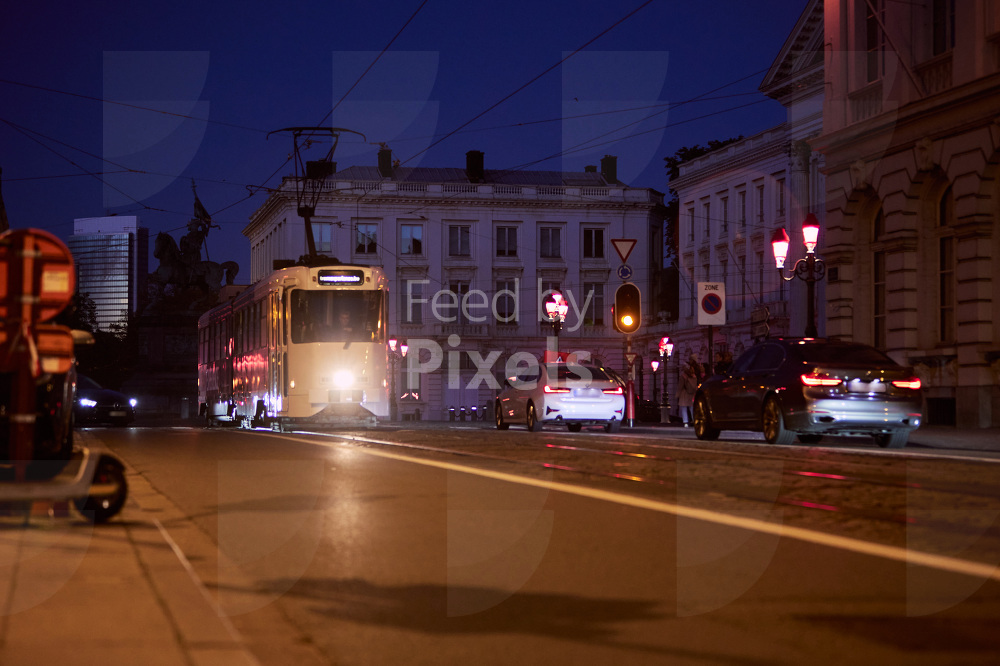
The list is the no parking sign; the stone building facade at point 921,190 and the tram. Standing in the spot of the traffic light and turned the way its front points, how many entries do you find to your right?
1

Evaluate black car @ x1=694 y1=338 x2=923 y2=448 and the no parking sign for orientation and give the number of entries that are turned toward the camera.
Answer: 1

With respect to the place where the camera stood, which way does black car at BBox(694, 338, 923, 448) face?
facing away from the viewer and to the left of the viewer

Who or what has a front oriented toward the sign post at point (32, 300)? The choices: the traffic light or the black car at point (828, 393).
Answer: the traffic light

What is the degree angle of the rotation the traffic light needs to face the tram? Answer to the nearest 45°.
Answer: approximately 90° to its right

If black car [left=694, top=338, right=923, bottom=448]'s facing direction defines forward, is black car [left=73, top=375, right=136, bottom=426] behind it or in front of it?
in front

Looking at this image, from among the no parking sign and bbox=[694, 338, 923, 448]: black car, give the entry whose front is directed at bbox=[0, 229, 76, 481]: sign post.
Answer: the no parking sign

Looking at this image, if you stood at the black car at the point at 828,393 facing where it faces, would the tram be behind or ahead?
ahead

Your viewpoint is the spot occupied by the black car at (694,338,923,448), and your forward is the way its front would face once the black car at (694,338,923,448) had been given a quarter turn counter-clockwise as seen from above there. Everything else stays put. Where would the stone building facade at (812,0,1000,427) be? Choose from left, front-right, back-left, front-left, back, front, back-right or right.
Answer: back-right

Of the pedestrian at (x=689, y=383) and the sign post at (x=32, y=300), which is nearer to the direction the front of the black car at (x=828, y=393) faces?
the pedestrian

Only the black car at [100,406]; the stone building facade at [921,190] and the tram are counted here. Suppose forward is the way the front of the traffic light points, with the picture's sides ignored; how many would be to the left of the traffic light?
1

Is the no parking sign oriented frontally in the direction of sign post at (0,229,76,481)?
yes

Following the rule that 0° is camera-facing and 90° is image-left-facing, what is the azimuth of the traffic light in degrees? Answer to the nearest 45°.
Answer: approximately 0°

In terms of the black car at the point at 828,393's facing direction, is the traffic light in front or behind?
in front

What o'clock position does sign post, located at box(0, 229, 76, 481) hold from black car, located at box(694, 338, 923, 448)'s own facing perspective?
The sign post is roughly at 8 o'clock from the black car.

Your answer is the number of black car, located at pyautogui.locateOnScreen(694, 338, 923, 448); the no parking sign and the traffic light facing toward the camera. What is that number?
2
